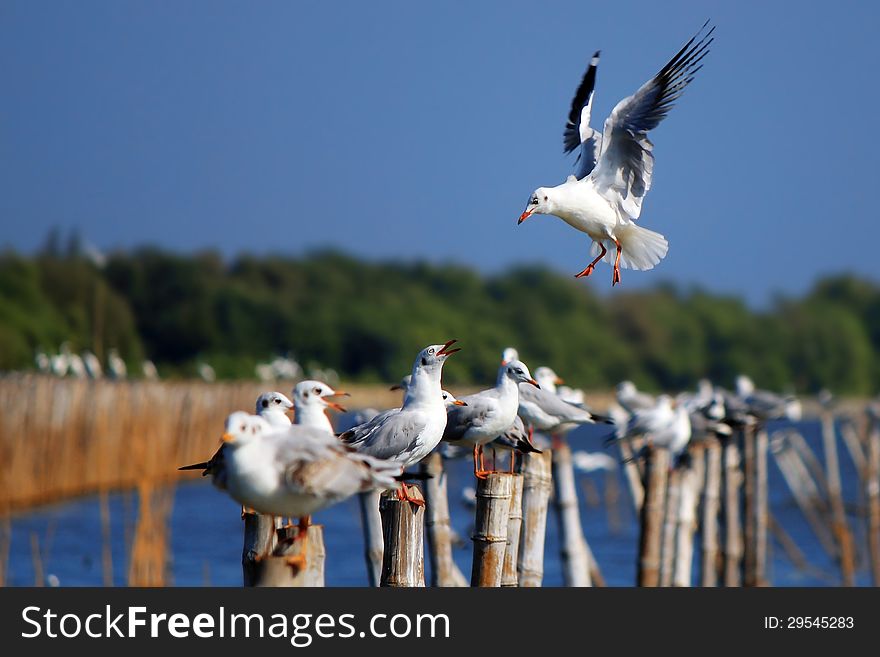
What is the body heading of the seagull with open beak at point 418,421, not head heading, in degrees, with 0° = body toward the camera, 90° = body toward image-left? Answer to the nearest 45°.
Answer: approximately 270°

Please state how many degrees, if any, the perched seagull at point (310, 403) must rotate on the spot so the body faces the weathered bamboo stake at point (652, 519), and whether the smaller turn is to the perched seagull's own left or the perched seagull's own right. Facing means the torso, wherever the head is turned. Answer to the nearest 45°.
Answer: approximately 45° to the perched seagull's own left

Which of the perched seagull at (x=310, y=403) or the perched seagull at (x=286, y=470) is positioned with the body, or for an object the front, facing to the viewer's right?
the perched seagull at (x=310, y=403)

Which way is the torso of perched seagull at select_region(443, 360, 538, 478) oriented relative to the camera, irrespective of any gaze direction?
to the viewer's right

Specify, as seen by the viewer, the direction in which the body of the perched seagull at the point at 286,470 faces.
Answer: to the viewer's left

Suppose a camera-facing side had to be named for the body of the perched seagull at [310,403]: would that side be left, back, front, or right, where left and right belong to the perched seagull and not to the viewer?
right
